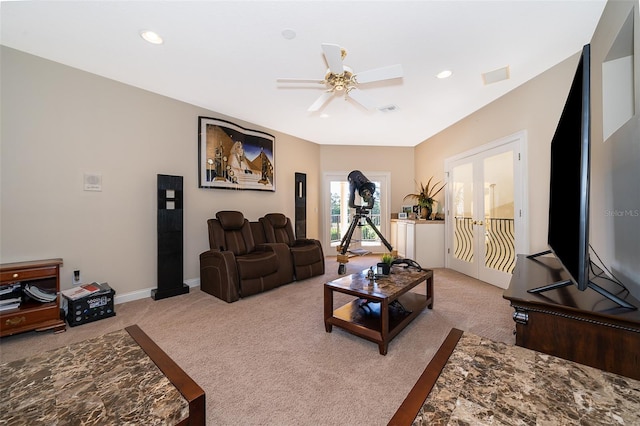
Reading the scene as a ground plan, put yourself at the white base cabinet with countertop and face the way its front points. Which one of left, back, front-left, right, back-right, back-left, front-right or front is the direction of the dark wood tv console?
front-left

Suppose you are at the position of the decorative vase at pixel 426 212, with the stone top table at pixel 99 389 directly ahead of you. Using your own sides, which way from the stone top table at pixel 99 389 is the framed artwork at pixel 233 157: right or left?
right

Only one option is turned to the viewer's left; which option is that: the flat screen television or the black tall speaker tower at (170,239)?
the flat screen television

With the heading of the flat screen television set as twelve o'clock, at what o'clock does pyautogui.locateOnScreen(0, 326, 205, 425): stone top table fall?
The stone top table is roughly at 10 o'clock from the flat screen television.

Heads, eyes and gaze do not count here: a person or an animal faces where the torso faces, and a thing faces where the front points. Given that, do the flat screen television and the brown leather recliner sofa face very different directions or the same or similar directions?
very different directions

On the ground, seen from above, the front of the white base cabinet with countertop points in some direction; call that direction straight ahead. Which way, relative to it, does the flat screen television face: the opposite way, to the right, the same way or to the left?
to the right

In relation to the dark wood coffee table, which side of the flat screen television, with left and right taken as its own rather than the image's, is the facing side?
front

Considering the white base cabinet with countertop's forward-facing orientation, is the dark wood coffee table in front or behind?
in front

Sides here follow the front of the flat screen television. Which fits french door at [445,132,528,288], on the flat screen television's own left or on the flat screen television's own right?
on the flat screen television's own right

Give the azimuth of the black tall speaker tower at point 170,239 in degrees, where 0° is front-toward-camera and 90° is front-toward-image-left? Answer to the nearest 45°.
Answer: approximately 315°

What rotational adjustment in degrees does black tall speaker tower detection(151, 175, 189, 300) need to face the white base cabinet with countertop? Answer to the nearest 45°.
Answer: approximately 45° to its left

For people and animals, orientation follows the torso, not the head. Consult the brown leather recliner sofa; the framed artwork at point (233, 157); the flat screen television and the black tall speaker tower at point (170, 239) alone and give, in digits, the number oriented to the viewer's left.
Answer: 1

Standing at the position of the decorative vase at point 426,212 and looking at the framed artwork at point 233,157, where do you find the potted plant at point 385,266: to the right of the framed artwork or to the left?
left

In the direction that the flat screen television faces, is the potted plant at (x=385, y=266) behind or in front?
in front

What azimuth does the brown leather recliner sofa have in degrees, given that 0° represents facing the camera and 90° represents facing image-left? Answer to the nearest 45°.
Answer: approximately 315°

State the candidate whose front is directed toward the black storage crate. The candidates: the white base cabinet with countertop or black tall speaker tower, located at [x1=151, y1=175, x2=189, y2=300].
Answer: the white base cabinet with countertop

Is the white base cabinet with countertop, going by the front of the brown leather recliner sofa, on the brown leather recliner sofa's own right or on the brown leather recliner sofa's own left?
on the brown leather recliner sofa's own left

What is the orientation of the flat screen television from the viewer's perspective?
to the viewer's left
